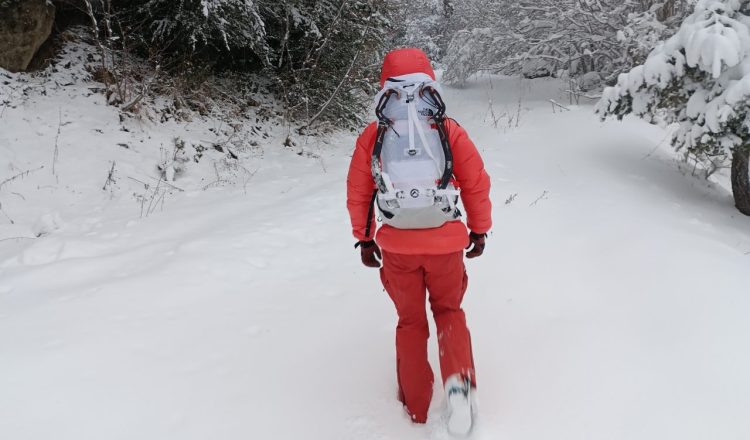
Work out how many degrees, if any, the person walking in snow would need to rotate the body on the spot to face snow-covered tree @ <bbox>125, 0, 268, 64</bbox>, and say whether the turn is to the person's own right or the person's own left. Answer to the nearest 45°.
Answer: approximately 45° to the person's own left

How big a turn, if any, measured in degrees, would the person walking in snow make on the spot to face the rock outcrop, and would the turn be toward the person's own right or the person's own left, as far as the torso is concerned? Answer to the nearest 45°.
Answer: approximately 45° to the person's own left

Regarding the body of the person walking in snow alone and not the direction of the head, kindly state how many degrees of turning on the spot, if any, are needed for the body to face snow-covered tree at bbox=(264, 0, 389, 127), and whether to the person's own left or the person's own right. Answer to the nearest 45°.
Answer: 0° — they already face it

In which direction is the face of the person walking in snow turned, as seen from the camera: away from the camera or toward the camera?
away from the camera

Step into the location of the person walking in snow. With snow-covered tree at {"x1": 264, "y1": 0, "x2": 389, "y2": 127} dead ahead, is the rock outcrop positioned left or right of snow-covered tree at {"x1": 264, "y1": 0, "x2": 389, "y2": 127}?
left

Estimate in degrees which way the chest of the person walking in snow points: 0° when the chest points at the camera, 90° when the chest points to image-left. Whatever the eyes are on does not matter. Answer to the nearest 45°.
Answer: approximately 180°
